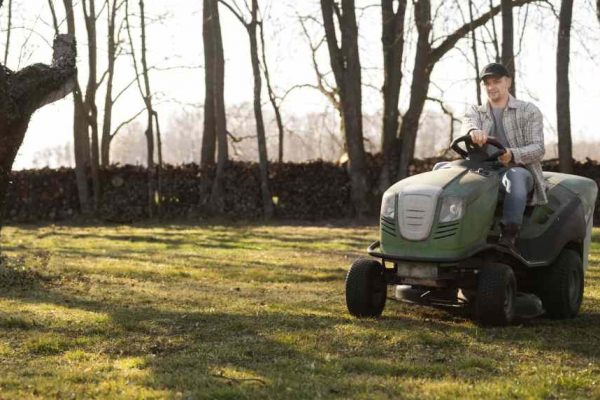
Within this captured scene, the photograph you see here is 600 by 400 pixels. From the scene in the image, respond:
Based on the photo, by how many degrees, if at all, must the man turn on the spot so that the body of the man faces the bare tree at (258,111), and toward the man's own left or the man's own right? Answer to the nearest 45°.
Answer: approximately 90° to the man's own right

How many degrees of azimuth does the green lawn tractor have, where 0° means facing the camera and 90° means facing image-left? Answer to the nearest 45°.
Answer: approximately 45°

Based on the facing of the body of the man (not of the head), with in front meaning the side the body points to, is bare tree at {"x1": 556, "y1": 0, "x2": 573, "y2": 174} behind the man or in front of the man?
behind

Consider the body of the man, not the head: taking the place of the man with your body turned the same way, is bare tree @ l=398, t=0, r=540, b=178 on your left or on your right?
on your right

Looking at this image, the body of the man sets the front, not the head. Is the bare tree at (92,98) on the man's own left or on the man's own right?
on the man's own right

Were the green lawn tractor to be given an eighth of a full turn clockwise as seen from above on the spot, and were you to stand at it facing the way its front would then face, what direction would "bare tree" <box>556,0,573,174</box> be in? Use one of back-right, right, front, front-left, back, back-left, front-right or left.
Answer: right

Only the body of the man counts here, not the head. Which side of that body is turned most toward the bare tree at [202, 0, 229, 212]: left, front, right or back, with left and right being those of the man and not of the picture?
right

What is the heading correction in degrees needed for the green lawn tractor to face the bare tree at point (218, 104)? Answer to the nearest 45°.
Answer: approximately 90° to its right

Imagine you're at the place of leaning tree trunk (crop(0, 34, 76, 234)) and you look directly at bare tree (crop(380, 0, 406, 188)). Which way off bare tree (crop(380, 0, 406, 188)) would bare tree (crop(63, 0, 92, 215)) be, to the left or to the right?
left

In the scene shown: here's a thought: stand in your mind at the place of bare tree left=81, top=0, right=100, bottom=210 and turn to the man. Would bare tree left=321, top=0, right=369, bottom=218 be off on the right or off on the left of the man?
left

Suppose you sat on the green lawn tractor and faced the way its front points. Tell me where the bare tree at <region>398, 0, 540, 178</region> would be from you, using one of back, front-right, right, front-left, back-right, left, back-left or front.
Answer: back-right

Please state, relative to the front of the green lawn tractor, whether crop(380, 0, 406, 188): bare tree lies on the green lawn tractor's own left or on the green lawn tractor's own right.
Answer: on the green lawn tractor's own right
